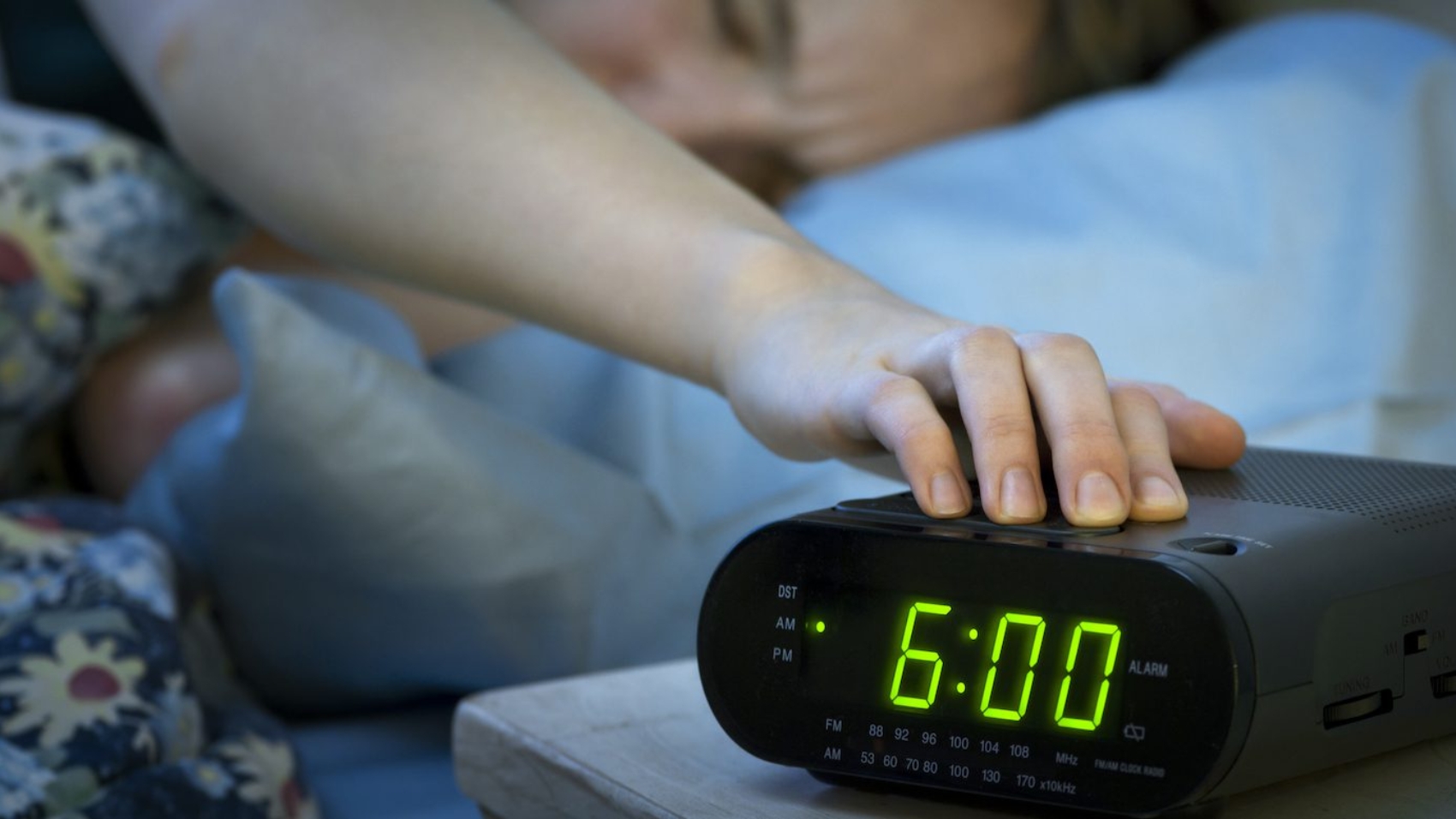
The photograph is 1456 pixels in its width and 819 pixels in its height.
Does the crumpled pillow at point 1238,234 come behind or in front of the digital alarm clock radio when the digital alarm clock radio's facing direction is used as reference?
behind

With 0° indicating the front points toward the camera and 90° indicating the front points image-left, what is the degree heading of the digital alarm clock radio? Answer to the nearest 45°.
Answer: approximately 45°

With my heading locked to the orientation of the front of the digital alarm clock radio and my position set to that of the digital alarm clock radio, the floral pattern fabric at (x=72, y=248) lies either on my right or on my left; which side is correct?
on my right

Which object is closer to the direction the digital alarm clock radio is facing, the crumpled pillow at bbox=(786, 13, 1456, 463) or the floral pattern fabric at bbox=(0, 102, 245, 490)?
the floral pattern fabric

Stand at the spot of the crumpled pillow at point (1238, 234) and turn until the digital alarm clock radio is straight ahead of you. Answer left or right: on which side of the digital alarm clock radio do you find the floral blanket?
right
